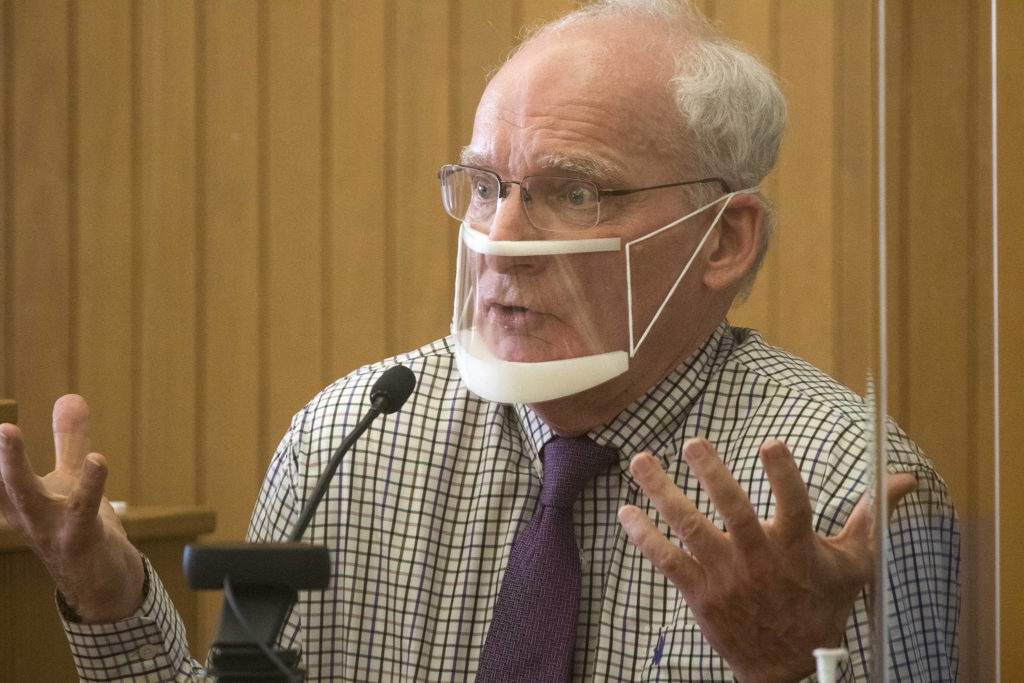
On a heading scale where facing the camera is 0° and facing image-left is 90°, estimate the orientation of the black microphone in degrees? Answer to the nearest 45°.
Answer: approximately 225°

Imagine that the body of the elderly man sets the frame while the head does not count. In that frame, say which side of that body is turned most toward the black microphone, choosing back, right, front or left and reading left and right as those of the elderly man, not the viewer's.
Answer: front

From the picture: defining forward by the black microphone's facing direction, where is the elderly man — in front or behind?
in front

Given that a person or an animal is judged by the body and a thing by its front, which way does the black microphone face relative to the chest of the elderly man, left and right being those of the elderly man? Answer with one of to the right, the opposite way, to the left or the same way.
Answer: the opposite way
